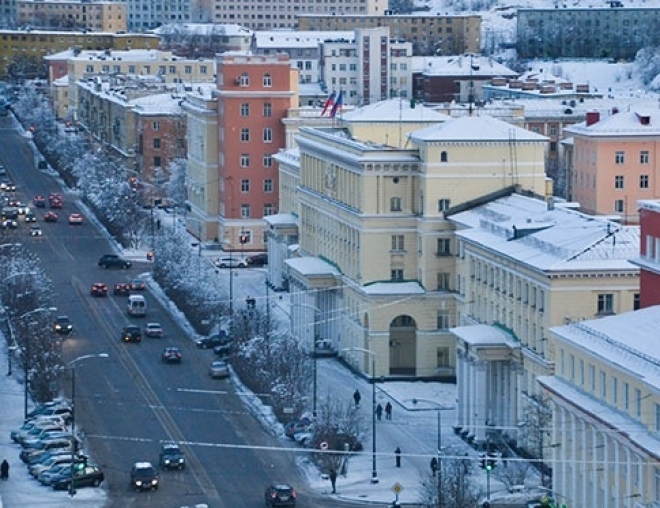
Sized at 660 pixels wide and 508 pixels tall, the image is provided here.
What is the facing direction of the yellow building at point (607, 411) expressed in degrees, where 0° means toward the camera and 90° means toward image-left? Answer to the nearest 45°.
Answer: approximately 45°
